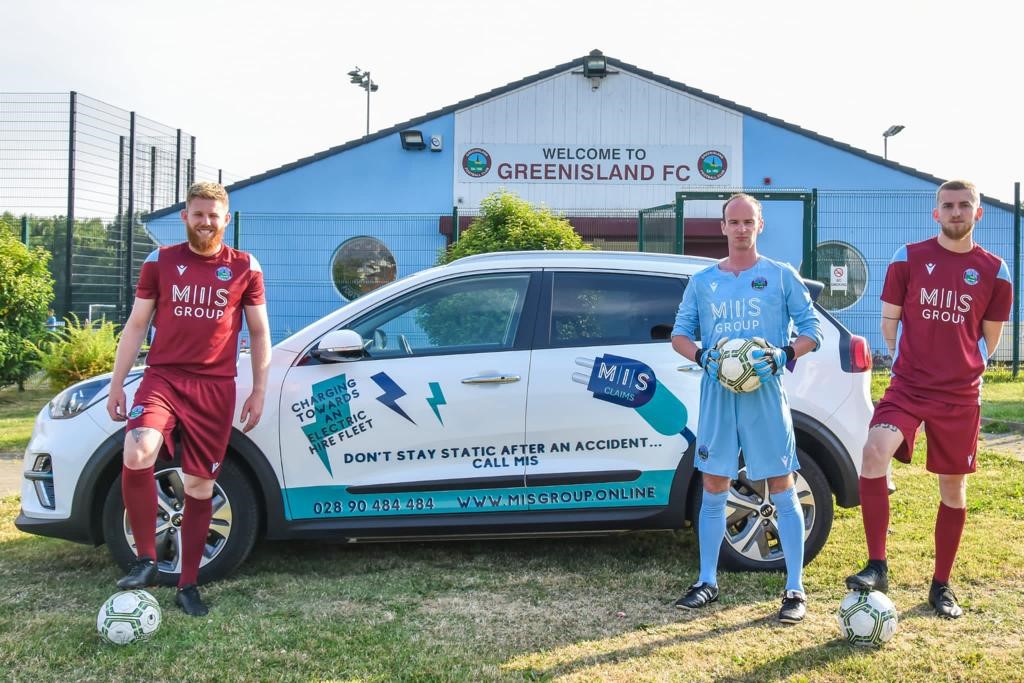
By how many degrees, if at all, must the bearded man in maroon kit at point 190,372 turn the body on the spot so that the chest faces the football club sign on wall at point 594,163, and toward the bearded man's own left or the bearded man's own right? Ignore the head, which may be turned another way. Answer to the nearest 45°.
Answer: approximately 135° to the bearded man's own left

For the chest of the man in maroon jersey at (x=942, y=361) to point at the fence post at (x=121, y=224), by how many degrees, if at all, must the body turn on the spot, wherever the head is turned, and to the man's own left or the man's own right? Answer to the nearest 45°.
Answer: approximately 135° to the man's own right

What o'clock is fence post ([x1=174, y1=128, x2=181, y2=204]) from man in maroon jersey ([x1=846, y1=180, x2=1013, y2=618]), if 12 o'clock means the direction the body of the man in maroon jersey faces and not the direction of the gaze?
The fence post is roughly at 4 o'clock from the man in maroon jersey.

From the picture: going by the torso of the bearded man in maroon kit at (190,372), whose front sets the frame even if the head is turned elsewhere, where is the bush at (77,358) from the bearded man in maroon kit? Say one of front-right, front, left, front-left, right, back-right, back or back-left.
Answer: back

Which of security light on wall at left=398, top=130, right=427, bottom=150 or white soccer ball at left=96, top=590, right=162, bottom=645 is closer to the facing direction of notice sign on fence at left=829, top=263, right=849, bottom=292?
the white soccer ball

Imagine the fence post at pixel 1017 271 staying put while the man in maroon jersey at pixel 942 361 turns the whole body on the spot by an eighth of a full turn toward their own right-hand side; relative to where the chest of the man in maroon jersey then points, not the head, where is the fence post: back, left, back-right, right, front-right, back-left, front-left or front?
back-right

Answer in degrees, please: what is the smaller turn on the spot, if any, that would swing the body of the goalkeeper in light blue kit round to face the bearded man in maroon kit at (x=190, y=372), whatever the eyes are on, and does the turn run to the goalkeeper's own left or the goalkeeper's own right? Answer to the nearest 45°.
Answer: approximately 90° to the goalkeeper's own right

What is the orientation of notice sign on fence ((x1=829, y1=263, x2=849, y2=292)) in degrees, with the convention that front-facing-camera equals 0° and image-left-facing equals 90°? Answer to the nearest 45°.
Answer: approximately 0°

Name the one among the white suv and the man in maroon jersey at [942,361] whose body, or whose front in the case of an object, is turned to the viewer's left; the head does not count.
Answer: the white suv

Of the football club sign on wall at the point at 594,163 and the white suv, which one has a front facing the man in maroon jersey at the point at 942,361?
the football club sign on wall

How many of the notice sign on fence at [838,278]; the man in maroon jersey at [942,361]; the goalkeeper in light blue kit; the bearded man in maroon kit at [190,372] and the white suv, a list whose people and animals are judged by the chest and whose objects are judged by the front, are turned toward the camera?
4

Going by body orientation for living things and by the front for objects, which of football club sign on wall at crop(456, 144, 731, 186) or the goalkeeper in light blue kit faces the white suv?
the football club sign on wall

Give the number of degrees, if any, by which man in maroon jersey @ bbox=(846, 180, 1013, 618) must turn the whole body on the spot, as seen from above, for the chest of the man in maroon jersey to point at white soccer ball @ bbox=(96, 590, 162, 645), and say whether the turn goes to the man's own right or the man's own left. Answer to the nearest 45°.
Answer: approximately 45° to the man's own right

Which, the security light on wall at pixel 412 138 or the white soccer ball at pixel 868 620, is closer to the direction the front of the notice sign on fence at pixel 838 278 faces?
the white soccer ball
